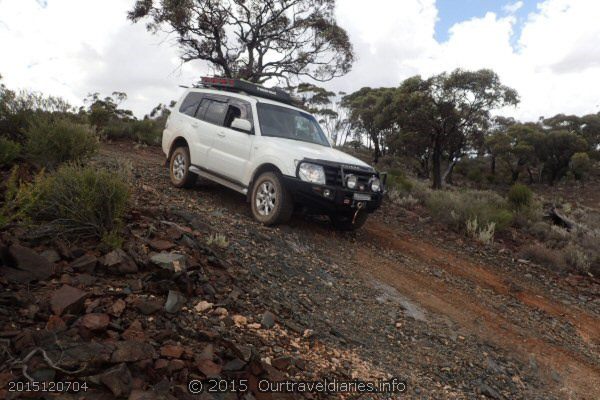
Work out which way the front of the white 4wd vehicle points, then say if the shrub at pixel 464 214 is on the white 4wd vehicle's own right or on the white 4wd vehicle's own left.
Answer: on the white 4wd vehicle's own left

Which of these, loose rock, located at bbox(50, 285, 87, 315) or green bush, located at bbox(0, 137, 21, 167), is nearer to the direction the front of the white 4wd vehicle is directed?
the loose rock

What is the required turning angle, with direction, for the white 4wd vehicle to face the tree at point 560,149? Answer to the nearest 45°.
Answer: approximately 90° to its left

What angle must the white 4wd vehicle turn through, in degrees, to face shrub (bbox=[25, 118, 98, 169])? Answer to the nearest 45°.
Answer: approximately 135° to its right

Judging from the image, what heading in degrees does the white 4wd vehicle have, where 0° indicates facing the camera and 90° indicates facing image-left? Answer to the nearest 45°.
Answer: approximately 315°

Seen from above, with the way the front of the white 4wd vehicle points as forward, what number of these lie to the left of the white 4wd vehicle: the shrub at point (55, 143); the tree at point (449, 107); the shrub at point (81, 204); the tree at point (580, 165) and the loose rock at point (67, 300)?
2

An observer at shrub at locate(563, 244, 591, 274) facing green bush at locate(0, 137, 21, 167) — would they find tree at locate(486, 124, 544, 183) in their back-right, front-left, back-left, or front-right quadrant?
back-right

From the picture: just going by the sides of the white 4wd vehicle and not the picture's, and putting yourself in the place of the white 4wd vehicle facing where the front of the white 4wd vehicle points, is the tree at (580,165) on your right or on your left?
on your left

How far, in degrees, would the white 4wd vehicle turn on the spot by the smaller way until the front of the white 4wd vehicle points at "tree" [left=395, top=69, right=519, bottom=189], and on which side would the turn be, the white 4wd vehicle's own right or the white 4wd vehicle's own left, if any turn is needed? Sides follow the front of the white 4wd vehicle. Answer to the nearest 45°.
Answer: approximately 90° to the white 4wd vehicle's own left

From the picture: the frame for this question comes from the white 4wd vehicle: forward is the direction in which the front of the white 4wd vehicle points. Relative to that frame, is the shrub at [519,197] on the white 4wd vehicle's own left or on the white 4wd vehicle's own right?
on the white 4wd vehicle's own left

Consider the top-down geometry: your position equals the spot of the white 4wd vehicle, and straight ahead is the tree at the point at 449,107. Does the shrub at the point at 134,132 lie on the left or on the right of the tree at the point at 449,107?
left

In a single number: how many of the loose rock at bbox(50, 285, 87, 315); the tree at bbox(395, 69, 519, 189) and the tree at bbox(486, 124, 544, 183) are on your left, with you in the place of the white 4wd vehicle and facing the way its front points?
2

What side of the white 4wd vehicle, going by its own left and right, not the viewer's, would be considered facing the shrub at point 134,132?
back

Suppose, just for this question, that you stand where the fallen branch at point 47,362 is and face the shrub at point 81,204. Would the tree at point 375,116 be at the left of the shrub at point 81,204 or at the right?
right

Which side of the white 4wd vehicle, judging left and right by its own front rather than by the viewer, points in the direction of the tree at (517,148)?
left

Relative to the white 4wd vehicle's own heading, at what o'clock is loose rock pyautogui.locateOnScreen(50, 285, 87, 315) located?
The loose rock is roughly at 2 o'clock from the white 4wd vehicle.

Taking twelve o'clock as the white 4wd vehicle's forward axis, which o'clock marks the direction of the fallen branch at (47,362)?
The fallen branch is roughly at 2 o'clock from the white 4wd vehicle.
